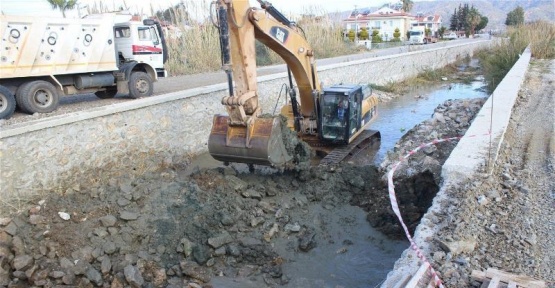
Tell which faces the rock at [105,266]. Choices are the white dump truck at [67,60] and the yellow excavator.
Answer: the yellow excavator

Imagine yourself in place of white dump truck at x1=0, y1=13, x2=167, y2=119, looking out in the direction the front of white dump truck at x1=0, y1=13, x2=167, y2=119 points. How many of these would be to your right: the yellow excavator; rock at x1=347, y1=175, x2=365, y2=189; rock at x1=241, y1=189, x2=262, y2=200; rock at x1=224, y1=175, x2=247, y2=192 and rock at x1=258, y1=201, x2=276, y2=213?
5

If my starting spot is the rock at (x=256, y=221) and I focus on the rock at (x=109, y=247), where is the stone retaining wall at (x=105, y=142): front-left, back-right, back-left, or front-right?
front-right

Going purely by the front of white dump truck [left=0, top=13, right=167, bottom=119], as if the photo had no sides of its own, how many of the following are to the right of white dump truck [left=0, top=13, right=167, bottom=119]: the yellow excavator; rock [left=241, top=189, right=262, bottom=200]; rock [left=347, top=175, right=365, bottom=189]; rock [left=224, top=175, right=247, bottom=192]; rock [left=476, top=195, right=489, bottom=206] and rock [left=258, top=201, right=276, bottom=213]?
6

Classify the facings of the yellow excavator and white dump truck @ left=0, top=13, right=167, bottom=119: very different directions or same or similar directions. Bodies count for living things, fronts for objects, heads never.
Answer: very different directions

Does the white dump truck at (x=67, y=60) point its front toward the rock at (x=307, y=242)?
no

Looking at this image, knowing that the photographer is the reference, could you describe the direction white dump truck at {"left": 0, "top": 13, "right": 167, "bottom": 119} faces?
facing away from the viewer and to the right of the viewer

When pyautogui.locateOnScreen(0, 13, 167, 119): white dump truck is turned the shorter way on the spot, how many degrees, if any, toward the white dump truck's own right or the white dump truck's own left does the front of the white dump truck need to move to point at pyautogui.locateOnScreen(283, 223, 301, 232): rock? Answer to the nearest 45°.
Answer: approximately 90° to the white dump truck's own right

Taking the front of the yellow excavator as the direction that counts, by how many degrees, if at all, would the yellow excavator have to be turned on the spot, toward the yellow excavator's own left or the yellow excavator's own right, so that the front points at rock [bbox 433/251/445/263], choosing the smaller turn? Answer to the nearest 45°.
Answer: approximately 90° to the yellow excavator's own left

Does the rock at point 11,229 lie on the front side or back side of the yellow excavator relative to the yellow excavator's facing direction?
on the front side

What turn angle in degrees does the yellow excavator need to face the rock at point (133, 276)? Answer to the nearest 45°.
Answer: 0° — it already faces it

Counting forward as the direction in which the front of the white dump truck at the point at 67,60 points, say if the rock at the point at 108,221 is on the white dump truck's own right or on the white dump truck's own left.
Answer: on the white dump truck's own right

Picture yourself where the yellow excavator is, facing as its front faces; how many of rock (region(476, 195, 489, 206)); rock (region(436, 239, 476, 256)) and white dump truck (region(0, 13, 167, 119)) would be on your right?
1

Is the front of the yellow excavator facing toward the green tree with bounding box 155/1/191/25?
no

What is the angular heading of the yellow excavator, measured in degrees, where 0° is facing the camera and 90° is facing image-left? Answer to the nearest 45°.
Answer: approximately 45°

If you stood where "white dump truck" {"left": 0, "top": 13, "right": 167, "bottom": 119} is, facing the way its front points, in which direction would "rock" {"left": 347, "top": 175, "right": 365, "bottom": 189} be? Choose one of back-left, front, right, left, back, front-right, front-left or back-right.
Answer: right

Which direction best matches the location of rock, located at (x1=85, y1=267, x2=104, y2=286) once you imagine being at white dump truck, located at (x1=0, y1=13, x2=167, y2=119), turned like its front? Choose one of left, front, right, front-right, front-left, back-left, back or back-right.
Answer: back-right

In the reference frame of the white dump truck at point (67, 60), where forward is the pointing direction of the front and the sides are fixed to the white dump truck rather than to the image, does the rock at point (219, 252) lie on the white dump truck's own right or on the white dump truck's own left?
on the white dump truck's own right

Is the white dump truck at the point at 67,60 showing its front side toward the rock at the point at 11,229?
no
